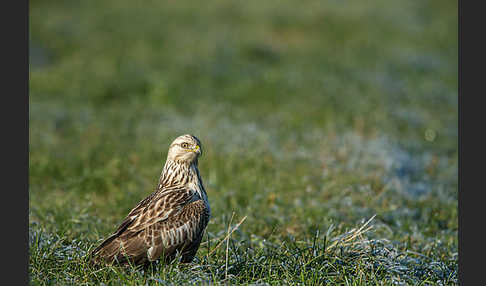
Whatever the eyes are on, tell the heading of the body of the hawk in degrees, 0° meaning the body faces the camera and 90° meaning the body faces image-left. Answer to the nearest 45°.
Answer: approximately 270°
